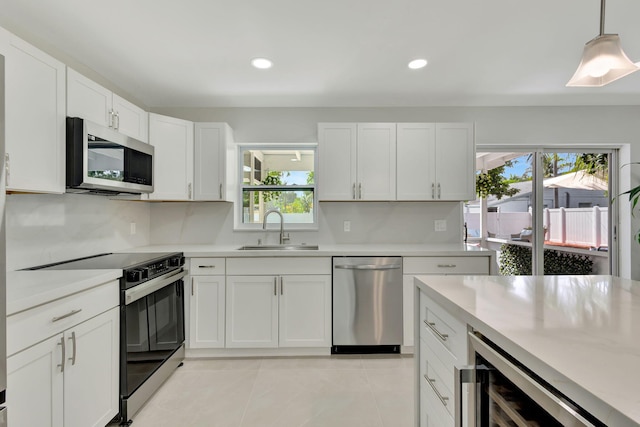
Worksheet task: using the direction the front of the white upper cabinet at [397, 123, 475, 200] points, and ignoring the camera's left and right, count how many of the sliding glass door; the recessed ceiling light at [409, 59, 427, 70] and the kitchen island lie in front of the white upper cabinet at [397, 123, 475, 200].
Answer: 2

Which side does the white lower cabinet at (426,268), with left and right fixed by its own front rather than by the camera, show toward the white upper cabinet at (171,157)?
right

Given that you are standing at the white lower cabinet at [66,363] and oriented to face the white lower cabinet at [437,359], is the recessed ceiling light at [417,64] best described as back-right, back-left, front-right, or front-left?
front-left

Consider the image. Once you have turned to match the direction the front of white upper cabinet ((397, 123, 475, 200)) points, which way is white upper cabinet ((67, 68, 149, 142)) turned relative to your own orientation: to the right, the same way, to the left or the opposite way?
to the left

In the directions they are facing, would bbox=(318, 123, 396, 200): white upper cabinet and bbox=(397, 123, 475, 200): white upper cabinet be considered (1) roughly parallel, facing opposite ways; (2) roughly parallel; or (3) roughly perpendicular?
roughly parallel

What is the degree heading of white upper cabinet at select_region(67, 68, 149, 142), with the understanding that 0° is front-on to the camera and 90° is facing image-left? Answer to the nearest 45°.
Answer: approximately 315°

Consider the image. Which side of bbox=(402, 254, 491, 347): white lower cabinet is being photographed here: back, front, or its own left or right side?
front

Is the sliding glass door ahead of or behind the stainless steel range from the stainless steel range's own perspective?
ahead

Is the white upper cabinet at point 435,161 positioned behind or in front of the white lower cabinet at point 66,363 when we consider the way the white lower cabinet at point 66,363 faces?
in front

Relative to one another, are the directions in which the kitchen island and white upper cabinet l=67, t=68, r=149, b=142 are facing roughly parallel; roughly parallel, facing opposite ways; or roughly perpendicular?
roughly parallel, facing opposite ways

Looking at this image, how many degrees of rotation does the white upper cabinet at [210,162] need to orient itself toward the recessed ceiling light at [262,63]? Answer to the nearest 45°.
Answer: approximately 45° to its left

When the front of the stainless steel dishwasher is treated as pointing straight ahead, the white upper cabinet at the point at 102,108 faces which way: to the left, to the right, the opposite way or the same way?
to the left

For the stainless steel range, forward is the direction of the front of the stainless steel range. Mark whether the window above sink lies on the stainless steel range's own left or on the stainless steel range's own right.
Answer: on the stainless steel range's own left

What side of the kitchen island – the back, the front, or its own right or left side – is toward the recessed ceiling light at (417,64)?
right

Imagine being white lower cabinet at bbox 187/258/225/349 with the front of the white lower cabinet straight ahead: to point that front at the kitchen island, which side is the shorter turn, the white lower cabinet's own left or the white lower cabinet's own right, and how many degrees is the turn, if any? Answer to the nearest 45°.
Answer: approximately 45° to the white lower cabinet's own left

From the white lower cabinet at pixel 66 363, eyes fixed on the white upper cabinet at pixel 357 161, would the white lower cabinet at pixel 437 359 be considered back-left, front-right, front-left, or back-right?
front-right

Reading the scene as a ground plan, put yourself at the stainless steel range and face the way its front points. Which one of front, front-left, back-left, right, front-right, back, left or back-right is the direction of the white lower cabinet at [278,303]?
front-left
